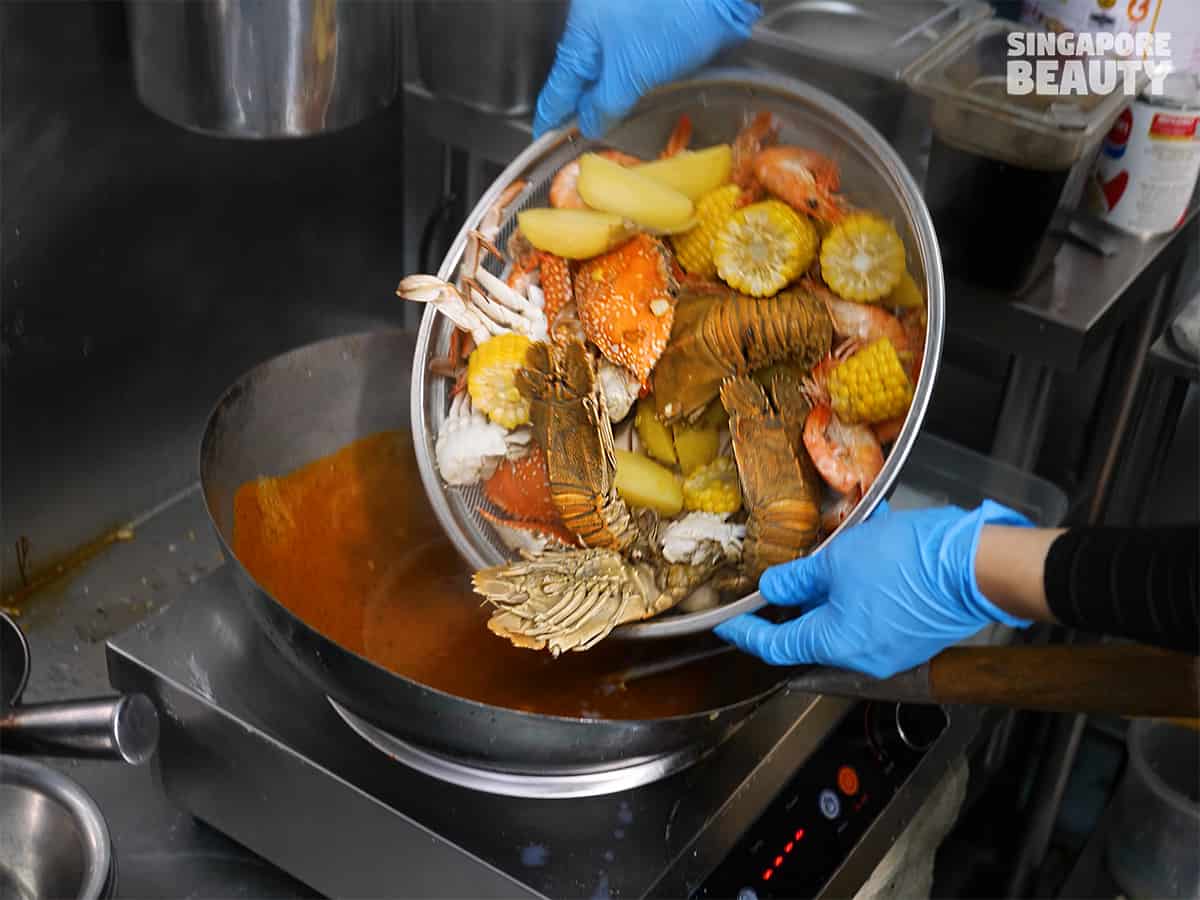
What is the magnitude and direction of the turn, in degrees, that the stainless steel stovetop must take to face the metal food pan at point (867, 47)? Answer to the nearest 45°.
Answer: approximately 90° to its left

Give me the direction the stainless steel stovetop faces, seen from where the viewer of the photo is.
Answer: facing the viewer and to the right of the viewer

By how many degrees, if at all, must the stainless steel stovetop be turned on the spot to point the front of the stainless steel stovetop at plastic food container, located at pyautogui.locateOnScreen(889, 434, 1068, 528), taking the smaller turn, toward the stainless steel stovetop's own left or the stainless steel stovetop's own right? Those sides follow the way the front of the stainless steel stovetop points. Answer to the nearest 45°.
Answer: approximately 90° to the stainless steel stovetop's own left
